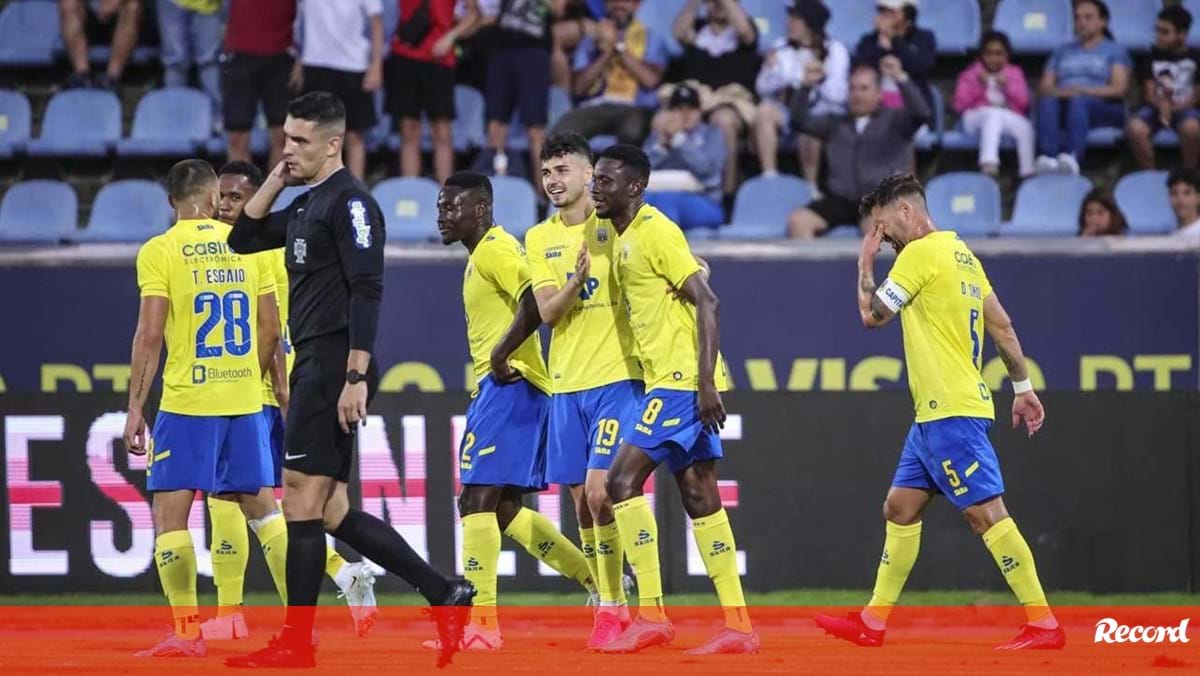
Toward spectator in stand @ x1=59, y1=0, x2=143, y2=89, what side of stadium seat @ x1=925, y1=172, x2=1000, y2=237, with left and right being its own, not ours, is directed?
right

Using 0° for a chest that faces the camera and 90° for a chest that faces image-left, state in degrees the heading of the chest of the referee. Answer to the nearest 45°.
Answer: approximately 90°

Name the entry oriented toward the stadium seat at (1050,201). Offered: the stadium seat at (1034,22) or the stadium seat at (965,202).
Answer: the stadium seat at (1034,22)

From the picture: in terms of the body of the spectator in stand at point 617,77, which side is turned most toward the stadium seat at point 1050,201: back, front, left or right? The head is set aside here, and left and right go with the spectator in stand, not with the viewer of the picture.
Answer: left

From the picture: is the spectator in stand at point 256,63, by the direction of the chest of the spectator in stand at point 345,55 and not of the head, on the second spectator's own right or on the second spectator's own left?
on the second spectator's own right

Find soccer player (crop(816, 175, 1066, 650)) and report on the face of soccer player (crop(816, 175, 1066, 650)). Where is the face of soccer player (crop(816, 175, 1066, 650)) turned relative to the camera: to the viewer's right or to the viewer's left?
to the viewer's left

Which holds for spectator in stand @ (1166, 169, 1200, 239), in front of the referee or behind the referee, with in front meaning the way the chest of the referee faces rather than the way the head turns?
behind

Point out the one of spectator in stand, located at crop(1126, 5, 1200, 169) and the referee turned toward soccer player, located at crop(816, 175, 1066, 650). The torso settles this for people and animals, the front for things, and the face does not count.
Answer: the spectator in stand

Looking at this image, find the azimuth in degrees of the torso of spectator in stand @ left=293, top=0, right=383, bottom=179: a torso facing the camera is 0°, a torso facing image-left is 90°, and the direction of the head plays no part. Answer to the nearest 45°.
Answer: approximately 0°

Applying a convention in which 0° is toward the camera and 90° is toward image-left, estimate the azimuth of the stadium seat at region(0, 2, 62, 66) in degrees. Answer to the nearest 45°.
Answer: approximately 0°
